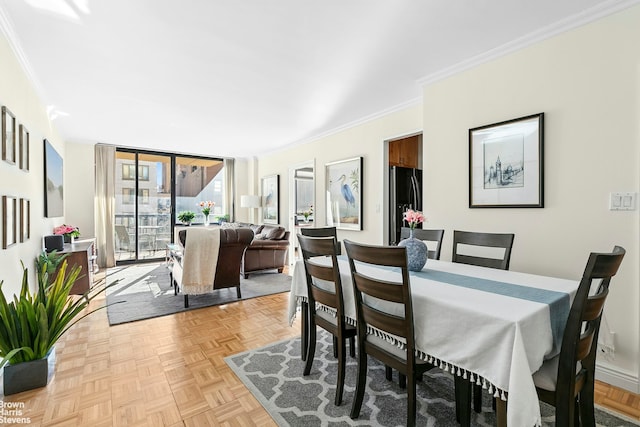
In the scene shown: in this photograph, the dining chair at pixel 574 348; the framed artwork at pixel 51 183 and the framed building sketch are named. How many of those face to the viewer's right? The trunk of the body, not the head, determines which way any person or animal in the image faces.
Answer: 1

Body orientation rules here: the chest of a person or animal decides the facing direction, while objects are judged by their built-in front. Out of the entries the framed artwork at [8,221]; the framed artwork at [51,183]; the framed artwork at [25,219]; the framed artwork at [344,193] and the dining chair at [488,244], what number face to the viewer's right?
3

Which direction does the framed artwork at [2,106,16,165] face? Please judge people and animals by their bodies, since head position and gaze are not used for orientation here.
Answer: to the viewer's right

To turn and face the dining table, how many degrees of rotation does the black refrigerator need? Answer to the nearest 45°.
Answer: approximately 45° to its right

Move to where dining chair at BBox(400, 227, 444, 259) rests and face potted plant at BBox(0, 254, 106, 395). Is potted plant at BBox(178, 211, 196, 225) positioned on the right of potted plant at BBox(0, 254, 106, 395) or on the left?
right

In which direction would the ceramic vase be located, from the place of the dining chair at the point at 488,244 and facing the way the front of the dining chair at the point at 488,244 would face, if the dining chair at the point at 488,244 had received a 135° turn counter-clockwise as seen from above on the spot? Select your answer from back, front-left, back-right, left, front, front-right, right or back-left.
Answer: back-right

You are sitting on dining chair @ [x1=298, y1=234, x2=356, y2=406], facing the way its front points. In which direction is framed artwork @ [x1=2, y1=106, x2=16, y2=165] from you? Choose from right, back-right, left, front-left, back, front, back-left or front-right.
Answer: back-left

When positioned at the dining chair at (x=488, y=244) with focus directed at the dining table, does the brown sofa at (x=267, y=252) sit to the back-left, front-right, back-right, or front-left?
back-right

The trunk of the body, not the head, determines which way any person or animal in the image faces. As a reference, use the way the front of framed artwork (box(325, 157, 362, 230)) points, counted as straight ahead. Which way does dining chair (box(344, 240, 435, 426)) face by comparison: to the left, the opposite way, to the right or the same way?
the opposite way

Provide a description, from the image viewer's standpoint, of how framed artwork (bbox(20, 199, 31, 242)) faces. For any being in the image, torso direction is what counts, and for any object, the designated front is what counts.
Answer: facing to the right of the viewer

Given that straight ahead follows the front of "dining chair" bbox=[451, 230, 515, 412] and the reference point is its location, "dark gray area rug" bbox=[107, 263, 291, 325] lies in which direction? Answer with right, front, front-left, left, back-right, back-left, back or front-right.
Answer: front-right

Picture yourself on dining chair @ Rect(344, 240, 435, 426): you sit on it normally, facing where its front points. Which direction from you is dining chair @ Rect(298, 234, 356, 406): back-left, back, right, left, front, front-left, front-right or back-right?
left

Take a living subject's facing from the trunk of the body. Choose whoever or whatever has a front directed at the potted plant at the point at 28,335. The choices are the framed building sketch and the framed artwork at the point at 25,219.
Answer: the framed building sketch

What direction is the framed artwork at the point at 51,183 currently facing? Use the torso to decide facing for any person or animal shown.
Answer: to the viewer's right

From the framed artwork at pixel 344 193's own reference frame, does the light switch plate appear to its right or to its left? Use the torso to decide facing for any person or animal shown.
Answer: on its left
